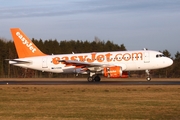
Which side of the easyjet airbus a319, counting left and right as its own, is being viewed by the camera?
right
